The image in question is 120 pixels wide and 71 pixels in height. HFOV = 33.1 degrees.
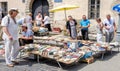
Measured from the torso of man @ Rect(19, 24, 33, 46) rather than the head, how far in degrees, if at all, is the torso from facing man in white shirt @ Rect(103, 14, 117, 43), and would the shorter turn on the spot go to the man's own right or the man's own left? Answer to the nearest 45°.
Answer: approximately 135° to the man's own left

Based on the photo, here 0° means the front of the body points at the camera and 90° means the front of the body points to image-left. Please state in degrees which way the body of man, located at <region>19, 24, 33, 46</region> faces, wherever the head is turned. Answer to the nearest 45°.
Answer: approximately 45°

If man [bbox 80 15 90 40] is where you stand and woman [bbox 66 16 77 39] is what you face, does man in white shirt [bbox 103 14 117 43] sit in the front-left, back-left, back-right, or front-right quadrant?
back-left

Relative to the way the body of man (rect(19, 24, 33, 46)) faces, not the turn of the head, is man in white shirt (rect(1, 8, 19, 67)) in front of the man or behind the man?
in front
